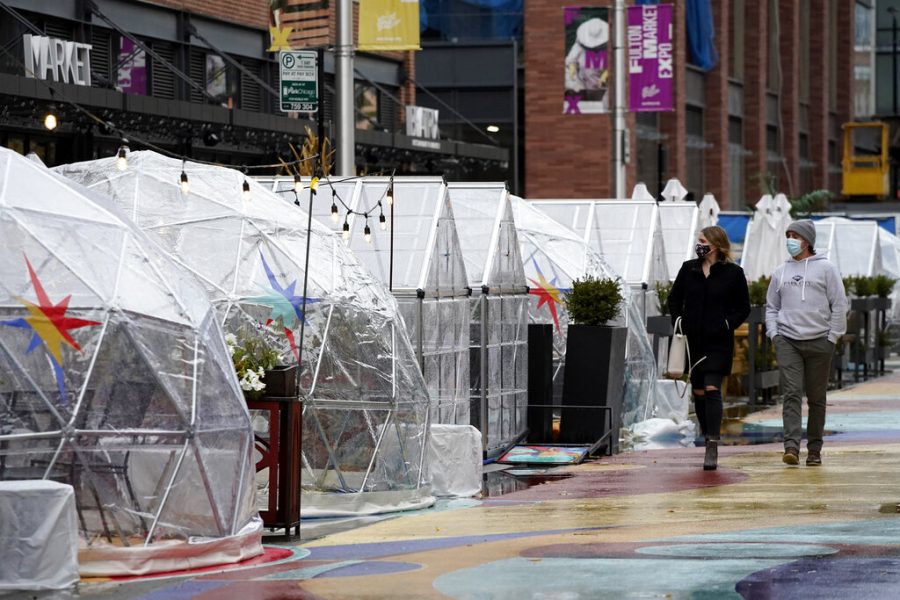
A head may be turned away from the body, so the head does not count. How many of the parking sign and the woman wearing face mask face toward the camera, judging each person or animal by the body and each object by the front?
2

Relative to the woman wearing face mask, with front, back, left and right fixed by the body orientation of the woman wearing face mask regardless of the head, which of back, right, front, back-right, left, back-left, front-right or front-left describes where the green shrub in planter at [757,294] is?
back

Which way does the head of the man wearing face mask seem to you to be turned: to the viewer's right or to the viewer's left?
to the viewer's left

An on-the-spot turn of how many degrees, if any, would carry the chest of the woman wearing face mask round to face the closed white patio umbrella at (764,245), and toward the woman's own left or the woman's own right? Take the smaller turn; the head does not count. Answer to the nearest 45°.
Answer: approximately 180°

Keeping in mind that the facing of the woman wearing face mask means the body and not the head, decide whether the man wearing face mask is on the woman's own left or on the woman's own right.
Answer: on the woman's own left

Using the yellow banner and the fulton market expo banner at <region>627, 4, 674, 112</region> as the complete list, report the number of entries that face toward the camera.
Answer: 2

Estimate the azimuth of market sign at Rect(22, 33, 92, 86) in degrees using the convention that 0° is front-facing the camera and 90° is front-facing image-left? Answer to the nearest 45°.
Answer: approximately 315°

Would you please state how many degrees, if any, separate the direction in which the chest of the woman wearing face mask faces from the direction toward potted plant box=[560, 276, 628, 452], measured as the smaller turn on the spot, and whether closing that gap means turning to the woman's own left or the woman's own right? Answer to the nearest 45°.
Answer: approximately 135° to the woman's own right

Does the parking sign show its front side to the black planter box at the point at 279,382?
yes
